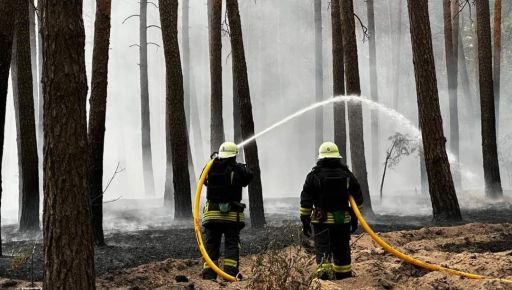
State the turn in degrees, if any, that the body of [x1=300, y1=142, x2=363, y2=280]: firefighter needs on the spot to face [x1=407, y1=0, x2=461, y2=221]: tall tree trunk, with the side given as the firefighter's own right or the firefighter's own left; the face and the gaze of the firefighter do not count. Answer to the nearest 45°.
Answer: approximately 45° to the firefighter's own right

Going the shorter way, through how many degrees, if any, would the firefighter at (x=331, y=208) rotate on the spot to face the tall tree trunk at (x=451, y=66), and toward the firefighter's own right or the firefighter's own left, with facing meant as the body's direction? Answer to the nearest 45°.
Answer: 0° — they already face it

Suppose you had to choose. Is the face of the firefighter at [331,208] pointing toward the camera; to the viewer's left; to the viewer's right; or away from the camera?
away from the camera

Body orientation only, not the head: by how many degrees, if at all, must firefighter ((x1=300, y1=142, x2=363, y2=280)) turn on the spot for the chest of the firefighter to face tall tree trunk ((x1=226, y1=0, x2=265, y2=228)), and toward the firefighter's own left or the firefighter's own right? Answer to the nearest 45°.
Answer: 0° — they already face it

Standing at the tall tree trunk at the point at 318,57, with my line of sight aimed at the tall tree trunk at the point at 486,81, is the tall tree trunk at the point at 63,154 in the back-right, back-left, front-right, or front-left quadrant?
front-right

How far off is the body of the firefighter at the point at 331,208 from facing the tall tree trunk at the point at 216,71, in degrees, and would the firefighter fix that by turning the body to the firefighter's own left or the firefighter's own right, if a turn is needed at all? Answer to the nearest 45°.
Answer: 0° — they already face it

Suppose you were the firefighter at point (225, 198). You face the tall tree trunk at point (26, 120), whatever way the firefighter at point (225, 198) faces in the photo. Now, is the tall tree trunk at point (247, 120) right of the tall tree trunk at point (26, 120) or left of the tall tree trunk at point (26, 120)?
right

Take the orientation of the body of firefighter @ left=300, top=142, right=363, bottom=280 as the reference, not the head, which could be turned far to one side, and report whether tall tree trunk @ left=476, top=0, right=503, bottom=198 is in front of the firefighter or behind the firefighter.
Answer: in front

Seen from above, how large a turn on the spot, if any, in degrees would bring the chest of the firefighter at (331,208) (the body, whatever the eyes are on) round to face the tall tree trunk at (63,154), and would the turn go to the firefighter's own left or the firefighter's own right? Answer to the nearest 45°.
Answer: approximately 135° to the firefighter's own left

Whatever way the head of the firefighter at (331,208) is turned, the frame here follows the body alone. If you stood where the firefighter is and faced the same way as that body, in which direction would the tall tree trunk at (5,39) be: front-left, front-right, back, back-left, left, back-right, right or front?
left

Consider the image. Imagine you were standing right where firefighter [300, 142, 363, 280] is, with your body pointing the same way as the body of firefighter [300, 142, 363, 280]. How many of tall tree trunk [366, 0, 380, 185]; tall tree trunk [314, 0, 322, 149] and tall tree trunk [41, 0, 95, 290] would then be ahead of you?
2

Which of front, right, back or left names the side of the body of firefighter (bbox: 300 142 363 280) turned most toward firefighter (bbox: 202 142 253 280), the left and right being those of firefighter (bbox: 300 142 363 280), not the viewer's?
left

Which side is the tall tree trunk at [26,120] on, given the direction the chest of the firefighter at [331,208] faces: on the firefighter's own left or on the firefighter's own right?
on the firefighter's own left

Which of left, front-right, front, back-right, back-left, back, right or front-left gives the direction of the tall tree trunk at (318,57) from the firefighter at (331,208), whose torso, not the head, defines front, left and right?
front

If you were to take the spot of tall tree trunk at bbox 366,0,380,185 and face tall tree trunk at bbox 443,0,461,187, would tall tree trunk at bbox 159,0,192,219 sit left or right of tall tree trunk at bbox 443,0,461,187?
right

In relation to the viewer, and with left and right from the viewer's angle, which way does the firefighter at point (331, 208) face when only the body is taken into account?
facing away from the viewer

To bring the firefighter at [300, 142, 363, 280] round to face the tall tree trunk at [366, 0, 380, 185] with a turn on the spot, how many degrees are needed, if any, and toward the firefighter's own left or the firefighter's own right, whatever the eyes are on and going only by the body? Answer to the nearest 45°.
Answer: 0° — they already face it
